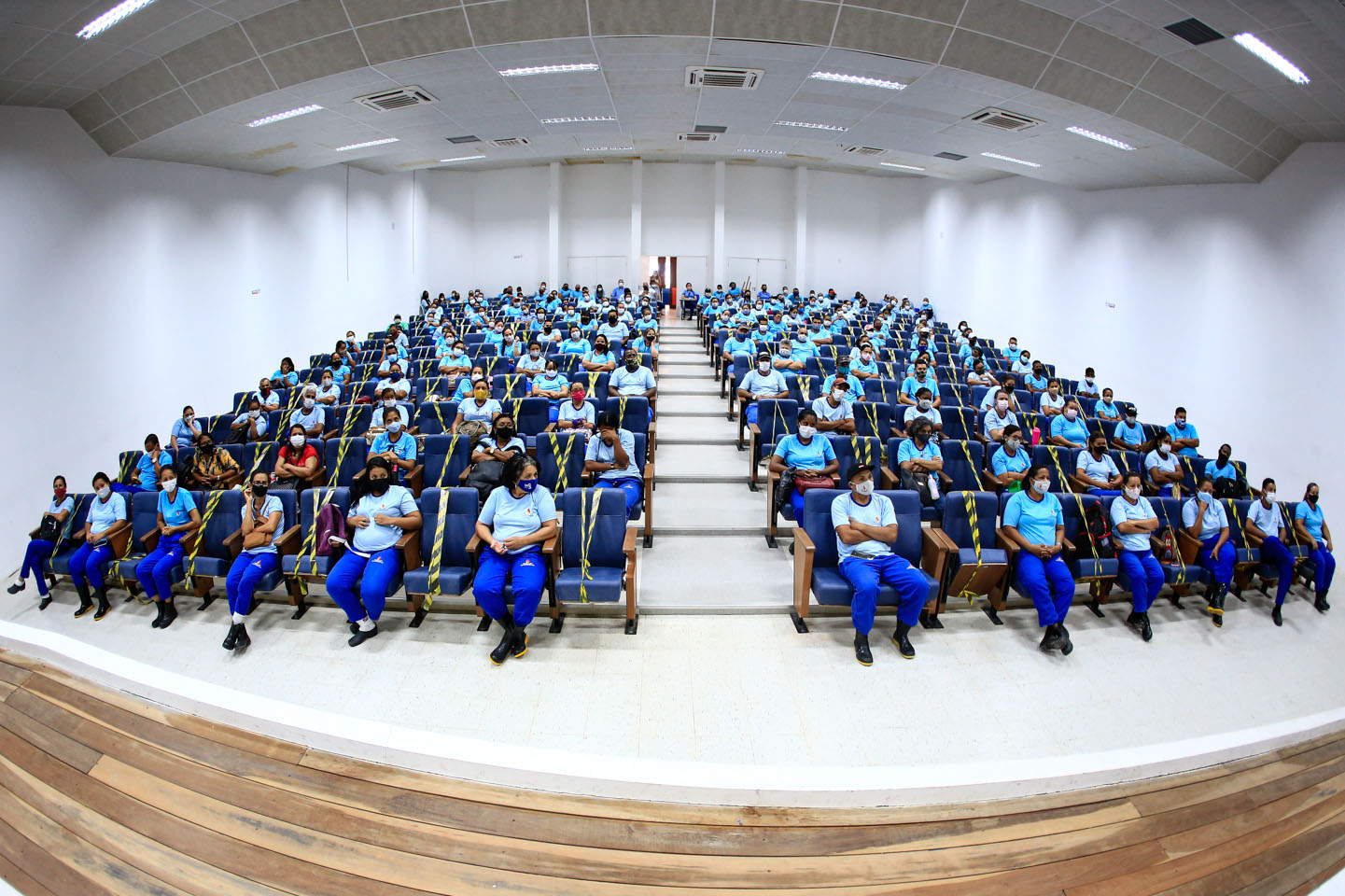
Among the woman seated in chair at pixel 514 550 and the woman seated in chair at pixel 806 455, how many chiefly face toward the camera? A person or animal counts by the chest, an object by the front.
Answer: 2

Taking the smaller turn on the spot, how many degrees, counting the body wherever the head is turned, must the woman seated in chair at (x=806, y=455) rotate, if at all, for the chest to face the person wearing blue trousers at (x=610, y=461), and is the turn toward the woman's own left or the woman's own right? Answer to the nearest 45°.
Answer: approximately 90° to the woman's own right

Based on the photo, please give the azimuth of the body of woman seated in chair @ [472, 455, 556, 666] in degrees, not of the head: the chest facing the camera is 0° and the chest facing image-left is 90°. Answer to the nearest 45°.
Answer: approximately 0°

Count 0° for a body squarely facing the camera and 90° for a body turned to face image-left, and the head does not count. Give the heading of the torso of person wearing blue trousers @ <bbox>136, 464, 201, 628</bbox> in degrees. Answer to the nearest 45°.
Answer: approximately 45°

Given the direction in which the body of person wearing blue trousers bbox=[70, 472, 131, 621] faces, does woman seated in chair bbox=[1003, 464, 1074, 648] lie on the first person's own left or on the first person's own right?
on the first person's own left

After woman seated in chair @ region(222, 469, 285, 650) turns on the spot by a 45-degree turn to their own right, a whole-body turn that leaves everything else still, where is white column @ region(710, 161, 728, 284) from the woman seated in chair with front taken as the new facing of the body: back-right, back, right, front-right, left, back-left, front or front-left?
back-right

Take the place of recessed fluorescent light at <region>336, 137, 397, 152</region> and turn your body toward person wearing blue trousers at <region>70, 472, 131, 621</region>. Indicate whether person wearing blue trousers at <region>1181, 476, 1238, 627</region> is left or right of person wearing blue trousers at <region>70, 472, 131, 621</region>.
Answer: left
